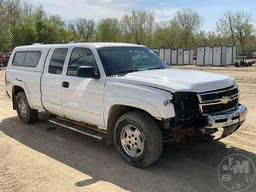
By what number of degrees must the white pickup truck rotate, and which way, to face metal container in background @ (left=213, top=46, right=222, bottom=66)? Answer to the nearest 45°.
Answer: approximately 135° to its left

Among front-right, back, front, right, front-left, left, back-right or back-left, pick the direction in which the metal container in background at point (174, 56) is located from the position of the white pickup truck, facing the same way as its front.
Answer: back-left

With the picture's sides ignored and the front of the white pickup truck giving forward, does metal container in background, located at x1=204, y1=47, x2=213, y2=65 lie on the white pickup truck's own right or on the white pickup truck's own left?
on the white pickup truck's own left

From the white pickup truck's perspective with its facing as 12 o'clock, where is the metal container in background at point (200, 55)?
The metal container in background is roughly at 8 o'clock from the white pickup truck.

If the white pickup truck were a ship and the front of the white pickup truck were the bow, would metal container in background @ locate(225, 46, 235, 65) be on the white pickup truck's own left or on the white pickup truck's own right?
on the white pickup truck's own left

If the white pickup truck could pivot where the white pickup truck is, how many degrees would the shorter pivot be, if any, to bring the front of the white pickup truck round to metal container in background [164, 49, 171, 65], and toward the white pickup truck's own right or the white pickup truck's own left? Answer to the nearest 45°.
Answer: approximately 135° to the white pickup truck's own left
